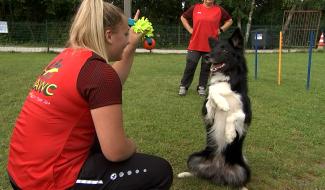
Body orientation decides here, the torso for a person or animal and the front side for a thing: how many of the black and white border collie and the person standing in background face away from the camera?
0

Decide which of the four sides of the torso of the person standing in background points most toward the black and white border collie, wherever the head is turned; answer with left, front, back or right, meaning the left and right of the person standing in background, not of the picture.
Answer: front

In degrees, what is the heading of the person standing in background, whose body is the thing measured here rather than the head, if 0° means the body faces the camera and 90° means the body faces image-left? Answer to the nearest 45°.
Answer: approximately 0°

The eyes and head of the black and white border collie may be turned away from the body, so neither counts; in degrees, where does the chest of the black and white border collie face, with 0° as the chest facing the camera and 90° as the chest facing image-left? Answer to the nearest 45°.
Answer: approximately 45°

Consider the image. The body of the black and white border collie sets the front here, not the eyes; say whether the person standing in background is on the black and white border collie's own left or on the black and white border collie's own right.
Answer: on the black and white border collie's own right
